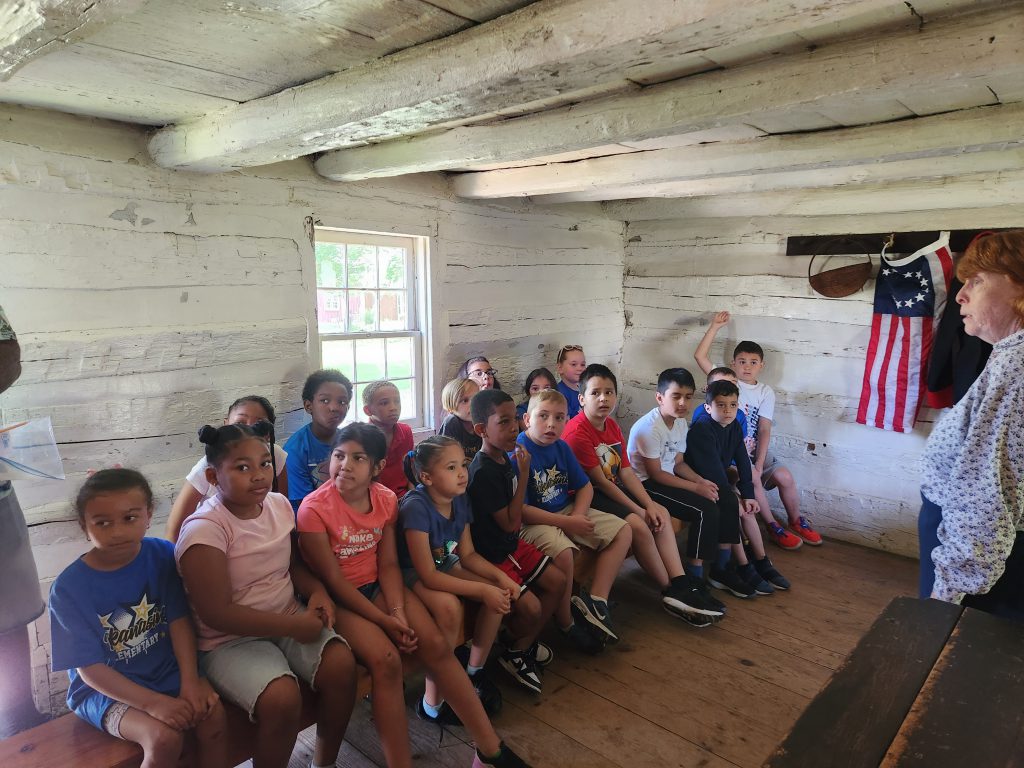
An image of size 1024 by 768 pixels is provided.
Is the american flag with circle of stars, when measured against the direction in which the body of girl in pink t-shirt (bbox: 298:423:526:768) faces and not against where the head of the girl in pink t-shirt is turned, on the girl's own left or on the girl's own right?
on the girl's own left

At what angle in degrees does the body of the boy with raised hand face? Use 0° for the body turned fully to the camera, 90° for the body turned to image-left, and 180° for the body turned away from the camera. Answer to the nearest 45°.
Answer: approximately 0°

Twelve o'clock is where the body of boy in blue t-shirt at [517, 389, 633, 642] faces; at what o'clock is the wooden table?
The wooden table is roughly at 1 o'clock from the boy in blue t-shirt.

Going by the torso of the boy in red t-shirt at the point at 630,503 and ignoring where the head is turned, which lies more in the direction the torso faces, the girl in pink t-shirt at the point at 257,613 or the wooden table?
the wooden table

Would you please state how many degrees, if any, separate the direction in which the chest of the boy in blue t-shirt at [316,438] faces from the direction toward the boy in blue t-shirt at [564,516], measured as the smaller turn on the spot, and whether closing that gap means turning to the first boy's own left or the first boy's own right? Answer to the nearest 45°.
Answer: approximately 45° to the first boy's own left

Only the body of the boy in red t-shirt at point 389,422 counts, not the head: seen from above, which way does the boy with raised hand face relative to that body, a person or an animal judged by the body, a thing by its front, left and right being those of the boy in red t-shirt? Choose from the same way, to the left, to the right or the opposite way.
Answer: the same way

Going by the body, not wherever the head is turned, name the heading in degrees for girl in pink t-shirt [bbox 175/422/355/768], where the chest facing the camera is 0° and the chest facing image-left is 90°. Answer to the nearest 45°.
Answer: approximately 315°

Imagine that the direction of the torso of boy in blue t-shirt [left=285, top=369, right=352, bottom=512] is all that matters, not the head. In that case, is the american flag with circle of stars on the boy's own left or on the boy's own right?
on the boy's own left

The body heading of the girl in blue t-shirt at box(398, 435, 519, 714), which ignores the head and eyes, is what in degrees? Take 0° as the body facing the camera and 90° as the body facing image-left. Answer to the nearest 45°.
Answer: approximately 315°

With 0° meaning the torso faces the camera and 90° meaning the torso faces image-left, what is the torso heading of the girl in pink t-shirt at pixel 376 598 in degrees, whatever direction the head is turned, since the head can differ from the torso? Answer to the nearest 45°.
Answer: approximately 315°

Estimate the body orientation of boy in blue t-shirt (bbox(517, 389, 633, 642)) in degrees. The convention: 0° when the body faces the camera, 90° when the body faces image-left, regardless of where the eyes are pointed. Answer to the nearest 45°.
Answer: approximately 315°
